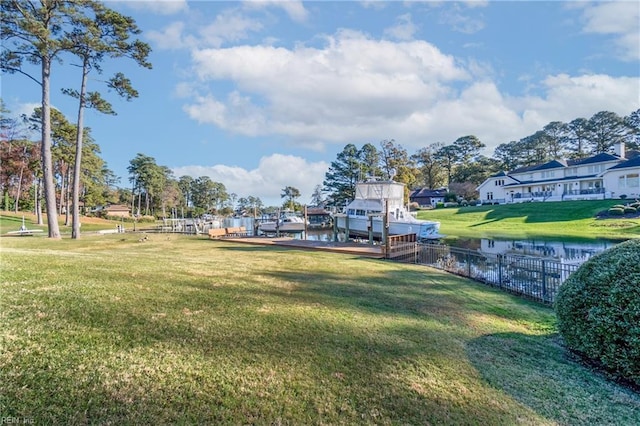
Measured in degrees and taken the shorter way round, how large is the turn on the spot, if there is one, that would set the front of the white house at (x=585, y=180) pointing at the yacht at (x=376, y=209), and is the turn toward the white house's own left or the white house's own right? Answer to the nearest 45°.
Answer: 0° — it already faces it

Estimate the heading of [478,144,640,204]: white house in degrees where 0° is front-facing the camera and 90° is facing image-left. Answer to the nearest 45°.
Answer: approximately 45°

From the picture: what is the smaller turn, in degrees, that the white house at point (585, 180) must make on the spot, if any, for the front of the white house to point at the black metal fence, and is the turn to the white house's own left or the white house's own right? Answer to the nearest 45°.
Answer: approximately 45° to the white house's own left

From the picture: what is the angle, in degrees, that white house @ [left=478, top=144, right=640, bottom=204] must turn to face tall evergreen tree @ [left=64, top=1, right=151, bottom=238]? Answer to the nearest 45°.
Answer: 0° — it already faces it
